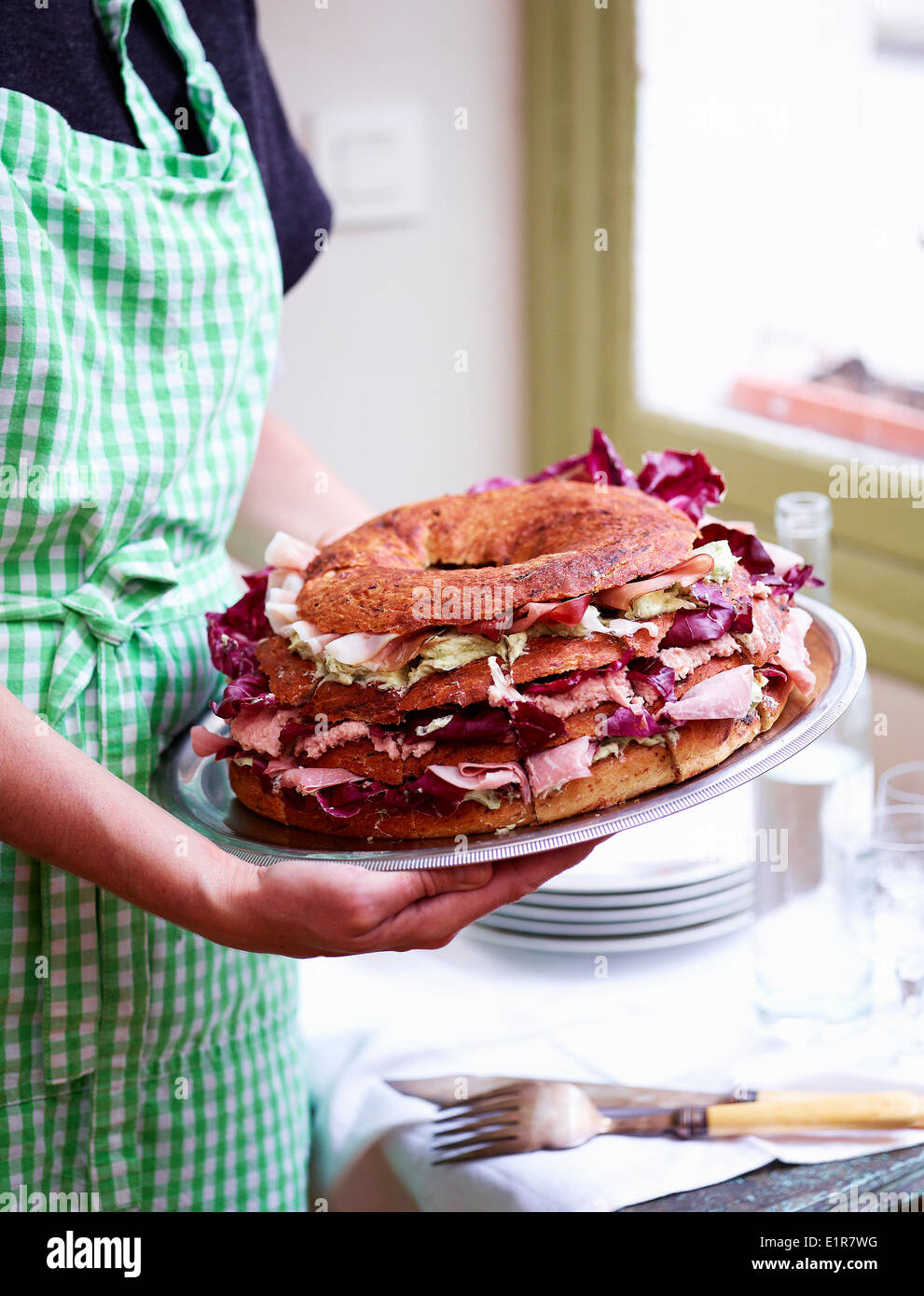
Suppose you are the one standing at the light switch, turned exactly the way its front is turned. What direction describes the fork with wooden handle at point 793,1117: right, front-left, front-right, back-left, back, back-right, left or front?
front

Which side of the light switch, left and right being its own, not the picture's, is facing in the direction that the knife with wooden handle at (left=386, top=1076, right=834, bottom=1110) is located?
front

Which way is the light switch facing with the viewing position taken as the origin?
facing the viewer

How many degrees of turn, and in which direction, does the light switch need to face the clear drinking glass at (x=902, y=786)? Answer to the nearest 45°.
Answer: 0° — it already faces it

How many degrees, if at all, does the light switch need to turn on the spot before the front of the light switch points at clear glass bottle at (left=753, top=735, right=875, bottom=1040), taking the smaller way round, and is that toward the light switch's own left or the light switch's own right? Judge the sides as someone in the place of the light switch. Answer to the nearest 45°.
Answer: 0° — it already faces it

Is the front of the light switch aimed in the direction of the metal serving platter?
yes

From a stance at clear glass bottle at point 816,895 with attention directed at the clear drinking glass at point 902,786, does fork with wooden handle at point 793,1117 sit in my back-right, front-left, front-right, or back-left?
back-right

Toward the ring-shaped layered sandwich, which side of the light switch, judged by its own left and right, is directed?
front
